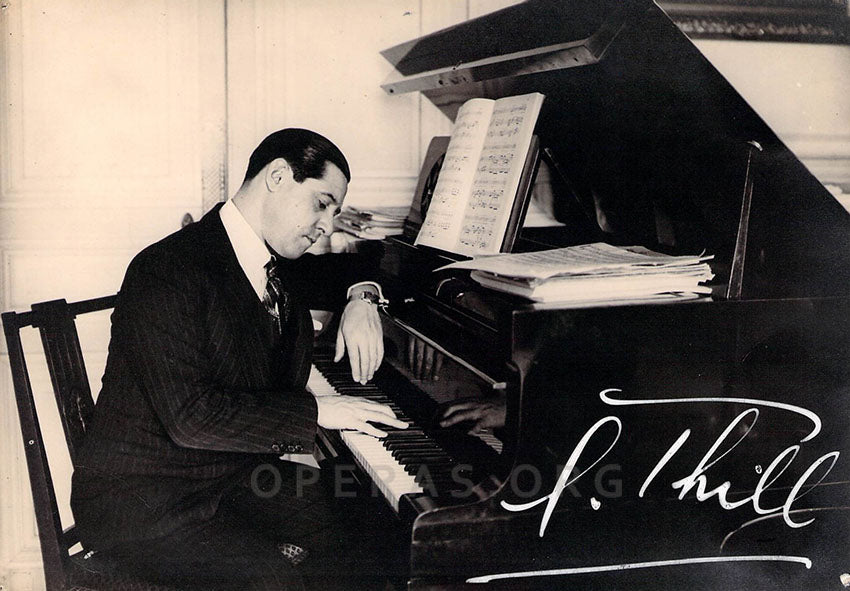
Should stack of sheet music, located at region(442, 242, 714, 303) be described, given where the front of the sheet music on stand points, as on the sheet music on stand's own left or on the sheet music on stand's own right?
on the sheet music on stand's own left

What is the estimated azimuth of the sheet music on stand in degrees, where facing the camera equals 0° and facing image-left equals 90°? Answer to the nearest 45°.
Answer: approximately 45°

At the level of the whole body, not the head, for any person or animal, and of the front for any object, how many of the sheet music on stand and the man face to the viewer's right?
1

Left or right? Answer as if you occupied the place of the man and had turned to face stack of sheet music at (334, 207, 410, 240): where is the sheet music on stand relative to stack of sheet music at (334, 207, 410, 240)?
right

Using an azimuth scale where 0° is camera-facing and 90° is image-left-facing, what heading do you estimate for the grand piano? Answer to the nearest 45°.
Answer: approximately 45°

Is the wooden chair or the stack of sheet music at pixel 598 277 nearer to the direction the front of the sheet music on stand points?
the wooden chair

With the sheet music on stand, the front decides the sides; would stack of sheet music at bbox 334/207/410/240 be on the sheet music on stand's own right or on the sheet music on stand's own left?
on the sheet music on stand's own right

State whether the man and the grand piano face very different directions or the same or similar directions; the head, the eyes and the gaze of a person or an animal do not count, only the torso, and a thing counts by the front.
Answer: very different directions

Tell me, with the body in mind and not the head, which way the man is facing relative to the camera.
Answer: to the viewer's right

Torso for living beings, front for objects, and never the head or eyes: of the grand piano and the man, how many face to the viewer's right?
1

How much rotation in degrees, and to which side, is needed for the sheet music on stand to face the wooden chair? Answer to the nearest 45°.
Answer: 0° — it already faces it

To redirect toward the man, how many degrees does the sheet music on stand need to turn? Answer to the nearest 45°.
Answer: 0° — it already faces them
